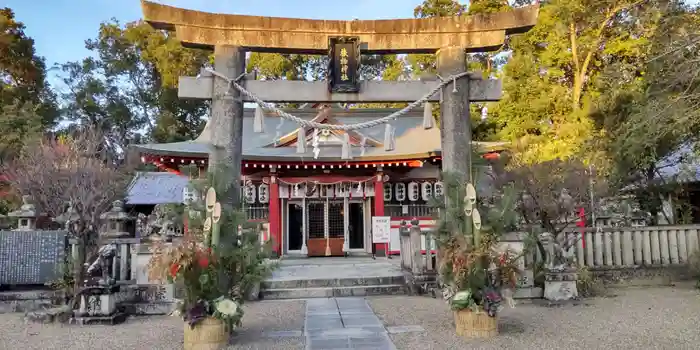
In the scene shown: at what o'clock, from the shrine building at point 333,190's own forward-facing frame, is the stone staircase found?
The stone staircase is roughly at 12 o'clock from the shrine building.

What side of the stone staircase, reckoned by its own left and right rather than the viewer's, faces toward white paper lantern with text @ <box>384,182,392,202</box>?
back

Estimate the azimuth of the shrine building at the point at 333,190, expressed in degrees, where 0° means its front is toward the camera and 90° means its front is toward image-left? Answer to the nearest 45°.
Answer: approximately 0°

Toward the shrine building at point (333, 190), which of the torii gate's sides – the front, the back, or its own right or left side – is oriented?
back

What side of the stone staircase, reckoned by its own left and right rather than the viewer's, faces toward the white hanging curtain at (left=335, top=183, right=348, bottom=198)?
back

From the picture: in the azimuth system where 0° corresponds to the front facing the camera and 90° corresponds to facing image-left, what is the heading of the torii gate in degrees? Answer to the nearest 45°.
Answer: approximately 0°

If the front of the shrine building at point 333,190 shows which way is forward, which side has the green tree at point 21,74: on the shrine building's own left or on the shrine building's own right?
on the shrine building's own right
